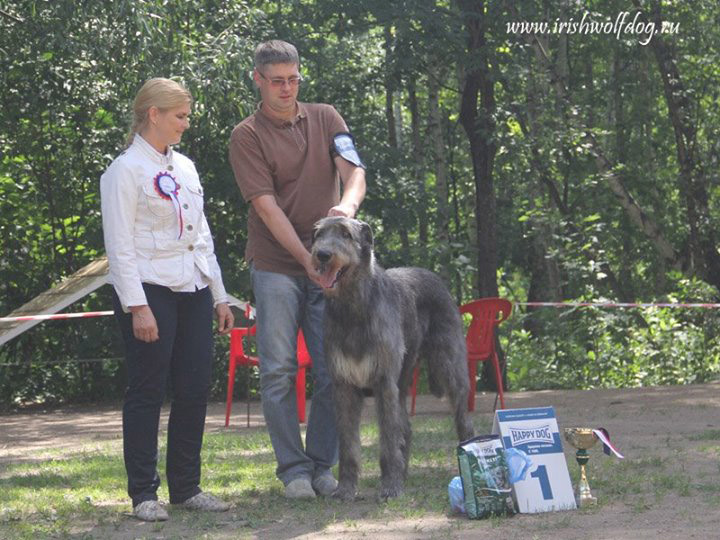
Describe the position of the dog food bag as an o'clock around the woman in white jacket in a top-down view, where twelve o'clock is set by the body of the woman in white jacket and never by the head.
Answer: The dog food bag is roughly at 11 o'clock from the woman in white jacket.

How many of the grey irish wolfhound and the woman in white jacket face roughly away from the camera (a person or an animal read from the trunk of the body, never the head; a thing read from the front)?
0

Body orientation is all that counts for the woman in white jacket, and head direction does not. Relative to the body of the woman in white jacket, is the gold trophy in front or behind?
in front

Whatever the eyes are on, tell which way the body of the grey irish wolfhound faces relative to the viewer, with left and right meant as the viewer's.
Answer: facing the viewer and to the left of the viewer

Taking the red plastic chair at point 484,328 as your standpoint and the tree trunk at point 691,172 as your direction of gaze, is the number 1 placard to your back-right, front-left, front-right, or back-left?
back-right

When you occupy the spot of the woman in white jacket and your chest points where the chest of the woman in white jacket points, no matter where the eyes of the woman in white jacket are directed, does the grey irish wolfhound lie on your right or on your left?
on your left

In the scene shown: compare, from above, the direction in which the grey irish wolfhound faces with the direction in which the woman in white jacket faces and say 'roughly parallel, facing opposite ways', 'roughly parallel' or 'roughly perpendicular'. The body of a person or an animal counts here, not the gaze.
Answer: roughly perpendicular

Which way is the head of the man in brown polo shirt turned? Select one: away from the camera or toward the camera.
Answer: toward the camera

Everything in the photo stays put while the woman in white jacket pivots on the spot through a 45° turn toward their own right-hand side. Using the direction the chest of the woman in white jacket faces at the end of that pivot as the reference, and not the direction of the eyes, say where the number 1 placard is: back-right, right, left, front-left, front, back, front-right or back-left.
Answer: left

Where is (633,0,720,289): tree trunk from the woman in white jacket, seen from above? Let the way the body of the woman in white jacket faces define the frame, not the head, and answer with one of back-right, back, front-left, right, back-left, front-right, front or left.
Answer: left

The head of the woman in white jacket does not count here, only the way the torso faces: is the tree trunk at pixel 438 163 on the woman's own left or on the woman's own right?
on the woman's own left

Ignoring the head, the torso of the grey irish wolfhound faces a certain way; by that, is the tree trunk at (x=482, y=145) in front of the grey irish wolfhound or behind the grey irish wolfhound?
behind
